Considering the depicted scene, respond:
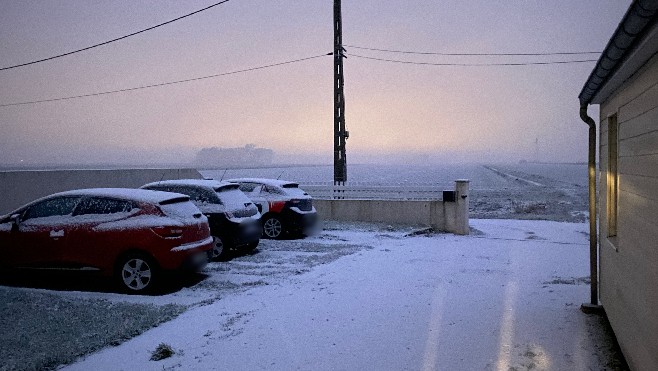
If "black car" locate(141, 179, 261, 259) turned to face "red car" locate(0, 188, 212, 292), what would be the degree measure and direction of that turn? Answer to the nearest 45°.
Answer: approximately 90° to its left

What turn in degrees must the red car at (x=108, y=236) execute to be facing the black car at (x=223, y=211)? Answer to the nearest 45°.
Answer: approximately 90° to its right

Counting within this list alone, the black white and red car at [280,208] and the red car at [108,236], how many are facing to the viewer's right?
0

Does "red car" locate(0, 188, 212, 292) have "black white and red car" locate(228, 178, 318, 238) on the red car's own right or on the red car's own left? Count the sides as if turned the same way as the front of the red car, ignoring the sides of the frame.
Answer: on the red car's own right

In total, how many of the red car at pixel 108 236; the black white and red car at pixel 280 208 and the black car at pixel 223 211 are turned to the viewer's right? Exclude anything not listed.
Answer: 0

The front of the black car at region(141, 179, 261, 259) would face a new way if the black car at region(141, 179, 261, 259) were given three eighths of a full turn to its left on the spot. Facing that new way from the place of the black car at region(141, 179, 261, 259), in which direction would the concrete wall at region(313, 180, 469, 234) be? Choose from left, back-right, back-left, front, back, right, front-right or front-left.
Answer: back-left

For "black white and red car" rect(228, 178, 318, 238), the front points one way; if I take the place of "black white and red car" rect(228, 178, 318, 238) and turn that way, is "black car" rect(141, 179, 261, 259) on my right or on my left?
on my left

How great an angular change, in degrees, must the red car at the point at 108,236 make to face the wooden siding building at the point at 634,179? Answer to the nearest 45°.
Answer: approximately 180°

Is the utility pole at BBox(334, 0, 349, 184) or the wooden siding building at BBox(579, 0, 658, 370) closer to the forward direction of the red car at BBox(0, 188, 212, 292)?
the utility pole

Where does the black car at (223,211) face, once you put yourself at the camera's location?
facing away from the viewer and to the left of the viewer

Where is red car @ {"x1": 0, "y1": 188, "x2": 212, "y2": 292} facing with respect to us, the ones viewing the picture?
facing away from the viewer and to the left of the viewer

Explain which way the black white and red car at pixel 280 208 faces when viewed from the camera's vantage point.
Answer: facing away from the viewer and to the left of the viewer
